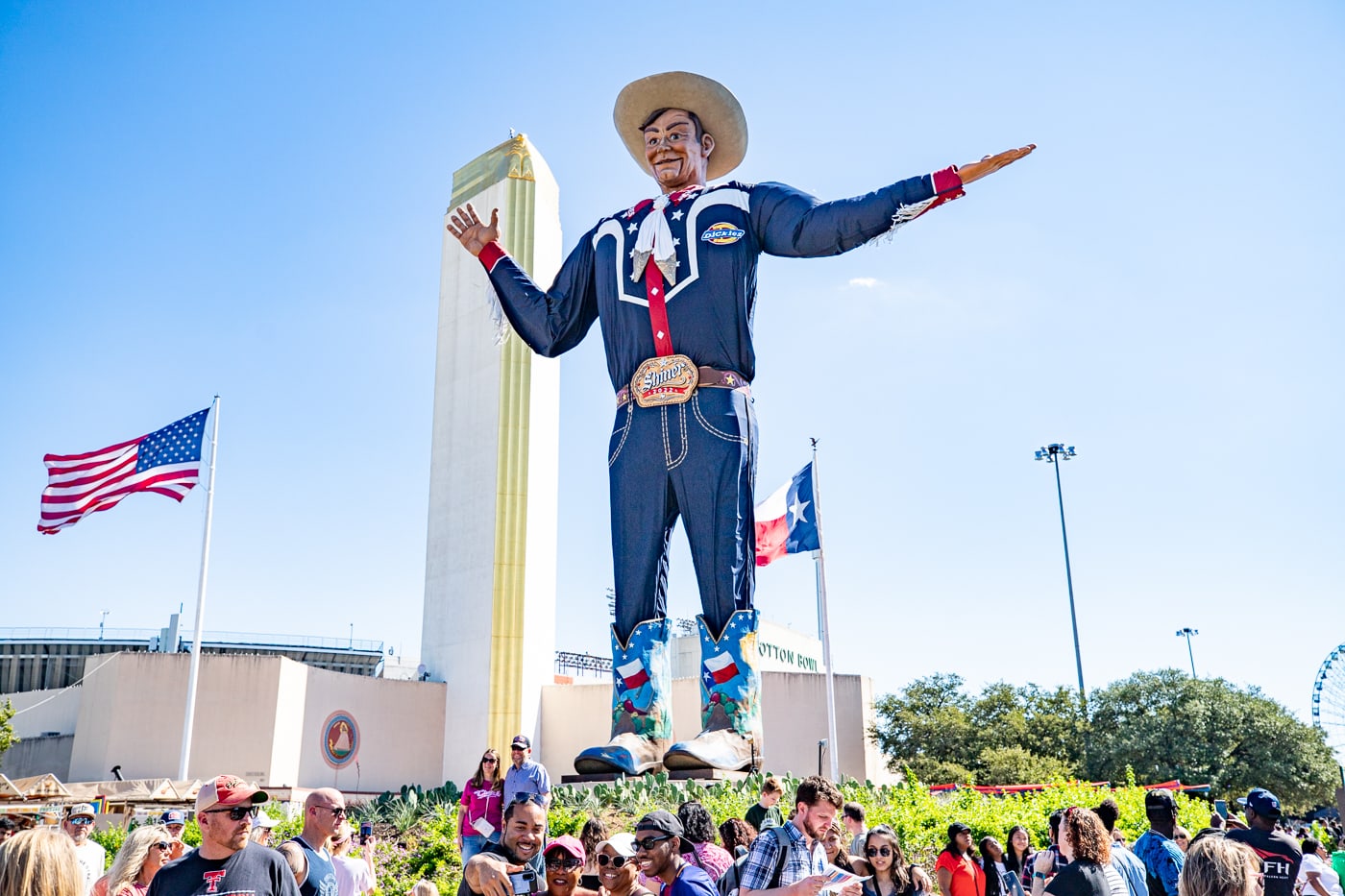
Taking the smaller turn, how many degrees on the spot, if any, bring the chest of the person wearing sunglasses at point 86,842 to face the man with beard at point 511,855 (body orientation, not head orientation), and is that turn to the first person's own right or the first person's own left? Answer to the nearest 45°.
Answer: approximately 45° to the first person's own left

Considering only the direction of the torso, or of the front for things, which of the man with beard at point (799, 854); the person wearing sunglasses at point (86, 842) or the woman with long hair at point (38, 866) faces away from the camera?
the woman with long hair

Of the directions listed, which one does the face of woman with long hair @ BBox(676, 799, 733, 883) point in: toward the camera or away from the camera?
away from the camera

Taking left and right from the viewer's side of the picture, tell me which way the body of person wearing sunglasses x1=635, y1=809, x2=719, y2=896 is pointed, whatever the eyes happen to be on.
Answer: facing the viewer and to the left of the viewer

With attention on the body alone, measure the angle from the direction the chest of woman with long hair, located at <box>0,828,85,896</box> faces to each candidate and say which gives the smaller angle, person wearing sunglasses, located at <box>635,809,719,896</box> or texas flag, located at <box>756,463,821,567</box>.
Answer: the texas flag

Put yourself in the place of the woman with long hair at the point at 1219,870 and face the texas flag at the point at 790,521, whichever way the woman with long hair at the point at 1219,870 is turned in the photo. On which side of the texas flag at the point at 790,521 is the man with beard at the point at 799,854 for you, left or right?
left

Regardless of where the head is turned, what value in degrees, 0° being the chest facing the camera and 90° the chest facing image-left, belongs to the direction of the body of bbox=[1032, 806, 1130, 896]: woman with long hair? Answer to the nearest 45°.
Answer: approximately 135°

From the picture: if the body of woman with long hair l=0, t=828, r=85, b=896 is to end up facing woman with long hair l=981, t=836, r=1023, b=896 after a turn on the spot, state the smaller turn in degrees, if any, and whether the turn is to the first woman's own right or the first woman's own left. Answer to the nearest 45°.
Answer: approximately 45° to the first woman's own right

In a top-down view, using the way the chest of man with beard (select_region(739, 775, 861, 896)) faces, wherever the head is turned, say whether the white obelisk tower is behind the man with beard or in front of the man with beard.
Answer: behind

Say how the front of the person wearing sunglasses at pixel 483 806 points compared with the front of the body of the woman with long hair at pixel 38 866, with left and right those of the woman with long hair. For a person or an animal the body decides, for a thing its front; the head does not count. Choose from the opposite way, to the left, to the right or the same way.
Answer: the opposite way

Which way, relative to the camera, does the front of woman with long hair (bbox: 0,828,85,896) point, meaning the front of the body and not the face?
away from the camera

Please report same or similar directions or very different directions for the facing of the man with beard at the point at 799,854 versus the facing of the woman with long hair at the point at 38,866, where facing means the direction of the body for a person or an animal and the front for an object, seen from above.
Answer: very different directions

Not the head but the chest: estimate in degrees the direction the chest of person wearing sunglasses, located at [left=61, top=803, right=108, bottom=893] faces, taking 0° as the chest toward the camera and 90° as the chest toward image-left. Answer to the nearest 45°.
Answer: approximately 0°

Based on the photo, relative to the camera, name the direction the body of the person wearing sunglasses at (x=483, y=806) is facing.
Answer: toward the camera

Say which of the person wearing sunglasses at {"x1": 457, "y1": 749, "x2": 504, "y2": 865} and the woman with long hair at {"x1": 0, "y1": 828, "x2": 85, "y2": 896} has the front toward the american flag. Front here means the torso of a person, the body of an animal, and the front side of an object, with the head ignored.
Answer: the woman with long hair
